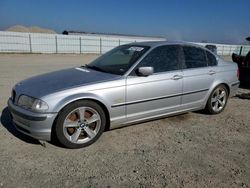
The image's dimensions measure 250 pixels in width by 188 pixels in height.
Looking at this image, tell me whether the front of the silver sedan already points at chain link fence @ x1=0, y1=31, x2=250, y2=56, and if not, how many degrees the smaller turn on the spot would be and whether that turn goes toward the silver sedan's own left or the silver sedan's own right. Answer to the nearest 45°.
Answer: approximately 135° to the silver sedan's own right

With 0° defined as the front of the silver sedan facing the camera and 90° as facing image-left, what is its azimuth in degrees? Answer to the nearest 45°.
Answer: approximately 45°
